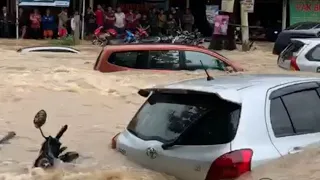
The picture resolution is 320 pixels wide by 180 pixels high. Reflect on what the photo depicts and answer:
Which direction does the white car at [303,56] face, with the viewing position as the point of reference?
facing away from the viewer and to the right of the viewer

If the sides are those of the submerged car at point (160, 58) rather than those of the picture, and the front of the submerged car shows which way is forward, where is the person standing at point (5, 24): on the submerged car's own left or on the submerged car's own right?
on the submerged car's own left

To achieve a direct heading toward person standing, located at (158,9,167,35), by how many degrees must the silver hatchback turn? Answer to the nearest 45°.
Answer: approximately 45° to its left

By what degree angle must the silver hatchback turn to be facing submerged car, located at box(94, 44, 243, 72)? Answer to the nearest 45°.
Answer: approximately 45° to its left

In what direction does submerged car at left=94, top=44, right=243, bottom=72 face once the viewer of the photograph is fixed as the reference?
facing to the right of the viewer

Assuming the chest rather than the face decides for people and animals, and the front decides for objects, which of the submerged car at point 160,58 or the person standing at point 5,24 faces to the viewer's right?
the submerged car

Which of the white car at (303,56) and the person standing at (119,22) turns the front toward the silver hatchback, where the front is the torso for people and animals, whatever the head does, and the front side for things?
the person standing

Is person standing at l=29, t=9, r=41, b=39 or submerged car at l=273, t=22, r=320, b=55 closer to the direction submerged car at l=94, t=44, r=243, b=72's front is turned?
the submerged car

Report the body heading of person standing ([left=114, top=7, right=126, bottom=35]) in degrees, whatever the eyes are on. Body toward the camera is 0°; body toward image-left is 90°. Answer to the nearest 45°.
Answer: approximately 0°

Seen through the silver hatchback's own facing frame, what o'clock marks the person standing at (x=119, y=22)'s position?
The person standing is roughly at 10 o'clock from the silver hatchback.

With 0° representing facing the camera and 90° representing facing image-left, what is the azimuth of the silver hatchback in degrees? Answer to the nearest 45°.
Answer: approximately 225°

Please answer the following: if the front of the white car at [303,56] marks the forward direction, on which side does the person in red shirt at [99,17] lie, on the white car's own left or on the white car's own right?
on the white car's own left

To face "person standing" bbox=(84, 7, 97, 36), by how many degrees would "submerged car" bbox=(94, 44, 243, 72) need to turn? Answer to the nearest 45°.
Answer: approximately 90° to its left

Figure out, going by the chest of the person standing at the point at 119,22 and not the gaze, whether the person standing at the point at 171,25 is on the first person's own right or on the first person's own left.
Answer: on the first person's own left

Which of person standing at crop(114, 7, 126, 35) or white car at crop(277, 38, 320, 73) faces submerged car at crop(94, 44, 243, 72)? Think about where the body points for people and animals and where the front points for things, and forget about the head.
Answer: the person standing
